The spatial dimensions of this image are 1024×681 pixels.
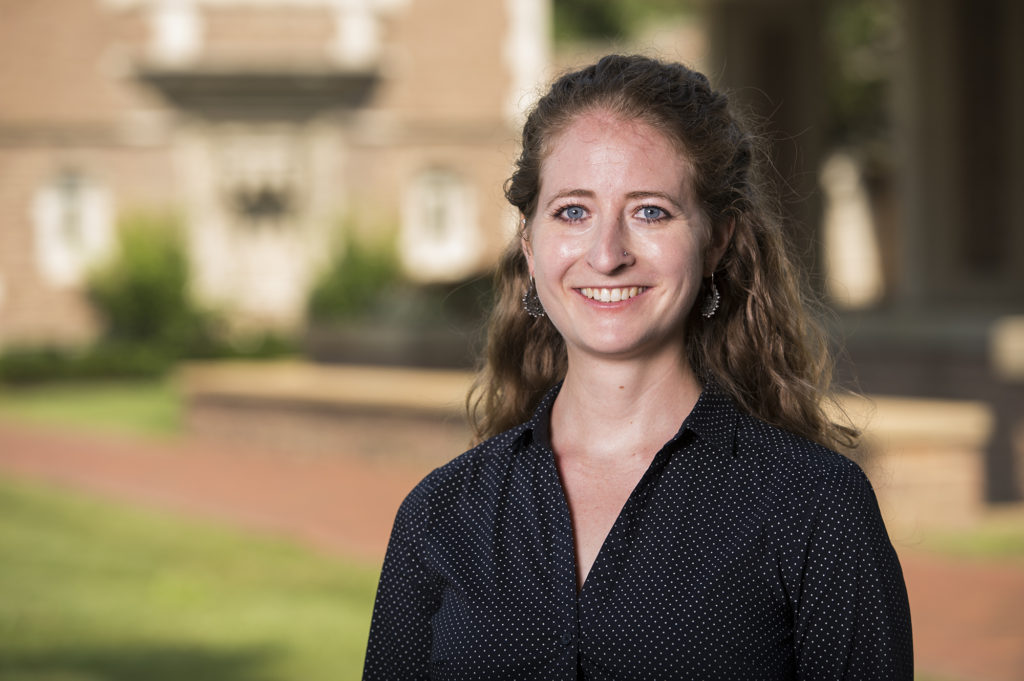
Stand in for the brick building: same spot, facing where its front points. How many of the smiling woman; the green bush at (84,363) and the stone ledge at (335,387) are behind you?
0

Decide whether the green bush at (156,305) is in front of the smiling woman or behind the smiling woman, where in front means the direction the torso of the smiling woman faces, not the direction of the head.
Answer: behind

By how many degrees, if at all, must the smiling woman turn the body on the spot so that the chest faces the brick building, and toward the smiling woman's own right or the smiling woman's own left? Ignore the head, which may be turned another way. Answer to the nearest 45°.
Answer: approximately 180°

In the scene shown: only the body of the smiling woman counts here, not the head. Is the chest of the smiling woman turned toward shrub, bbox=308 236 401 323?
no

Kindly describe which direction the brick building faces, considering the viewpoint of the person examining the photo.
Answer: facing the viewer

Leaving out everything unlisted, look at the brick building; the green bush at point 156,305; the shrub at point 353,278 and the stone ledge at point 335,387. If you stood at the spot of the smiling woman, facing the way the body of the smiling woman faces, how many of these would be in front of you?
0

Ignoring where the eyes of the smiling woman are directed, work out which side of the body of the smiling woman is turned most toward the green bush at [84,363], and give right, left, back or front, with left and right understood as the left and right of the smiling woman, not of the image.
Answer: back

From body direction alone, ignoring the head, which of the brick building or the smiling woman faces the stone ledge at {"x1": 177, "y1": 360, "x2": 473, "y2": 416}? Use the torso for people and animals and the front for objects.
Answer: the brick building

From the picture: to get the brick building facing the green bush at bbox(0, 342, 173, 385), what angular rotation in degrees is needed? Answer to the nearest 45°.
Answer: approximately 45° to its right

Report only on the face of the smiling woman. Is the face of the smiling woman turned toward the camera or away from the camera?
toward the camera

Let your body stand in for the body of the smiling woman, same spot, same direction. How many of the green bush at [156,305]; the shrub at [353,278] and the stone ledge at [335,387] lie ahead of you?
0

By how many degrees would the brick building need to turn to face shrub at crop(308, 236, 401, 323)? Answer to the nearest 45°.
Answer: approximately 45° to its left

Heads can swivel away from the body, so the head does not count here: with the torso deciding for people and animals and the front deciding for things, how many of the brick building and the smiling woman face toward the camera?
2

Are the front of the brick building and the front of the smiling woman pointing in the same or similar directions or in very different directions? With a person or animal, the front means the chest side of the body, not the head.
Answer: same or similar directions
